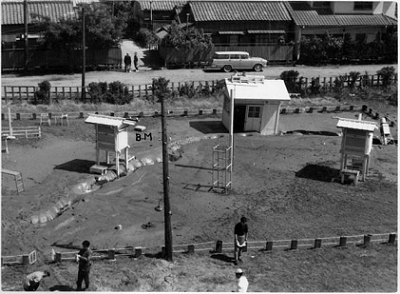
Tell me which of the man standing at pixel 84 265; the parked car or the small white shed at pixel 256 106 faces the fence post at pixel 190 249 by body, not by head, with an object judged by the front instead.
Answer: the small white shed

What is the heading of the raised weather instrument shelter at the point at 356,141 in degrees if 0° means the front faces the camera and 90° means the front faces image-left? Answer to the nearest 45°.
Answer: approximately 0°

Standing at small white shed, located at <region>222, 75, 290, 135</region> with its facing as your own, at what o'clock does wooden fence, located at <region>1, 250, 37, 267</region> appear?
The wooden fence is roughly at 1 o'clock from the small white shed.

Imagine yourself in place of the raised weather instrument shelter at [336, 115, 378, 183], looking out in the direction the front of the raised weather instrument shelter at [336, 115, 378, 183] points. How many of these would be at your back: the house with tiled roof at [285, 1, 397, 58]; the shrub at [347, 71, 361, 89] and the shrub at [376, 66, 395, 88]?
3

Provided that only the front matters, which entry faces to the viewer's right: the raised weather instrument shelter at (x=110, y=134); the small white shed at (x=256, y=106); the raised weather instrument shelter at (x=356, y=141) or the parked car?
the parked car

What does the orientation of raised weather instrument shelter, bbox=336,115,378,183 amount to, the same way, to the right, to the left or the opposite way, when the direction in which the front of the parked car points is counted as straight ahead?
to the right

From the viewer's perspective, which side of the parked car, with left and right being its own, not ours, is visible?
right

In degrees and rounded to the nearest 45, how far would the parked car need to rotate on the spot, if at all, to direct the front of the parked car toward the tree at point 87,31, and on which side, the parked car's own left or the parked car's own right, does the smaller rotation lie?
approximately 180°
